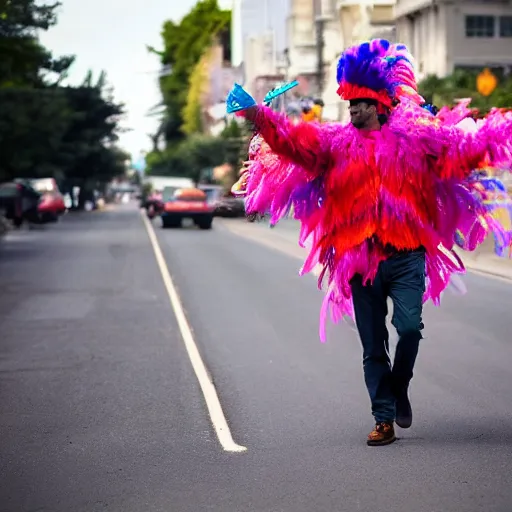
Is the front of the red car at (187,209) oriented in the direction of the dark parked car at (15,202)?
no

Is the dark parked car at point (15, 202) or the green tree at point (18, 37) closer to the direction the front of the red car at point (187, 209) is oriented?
the green tree

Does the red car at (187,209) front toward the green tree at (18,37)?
no
